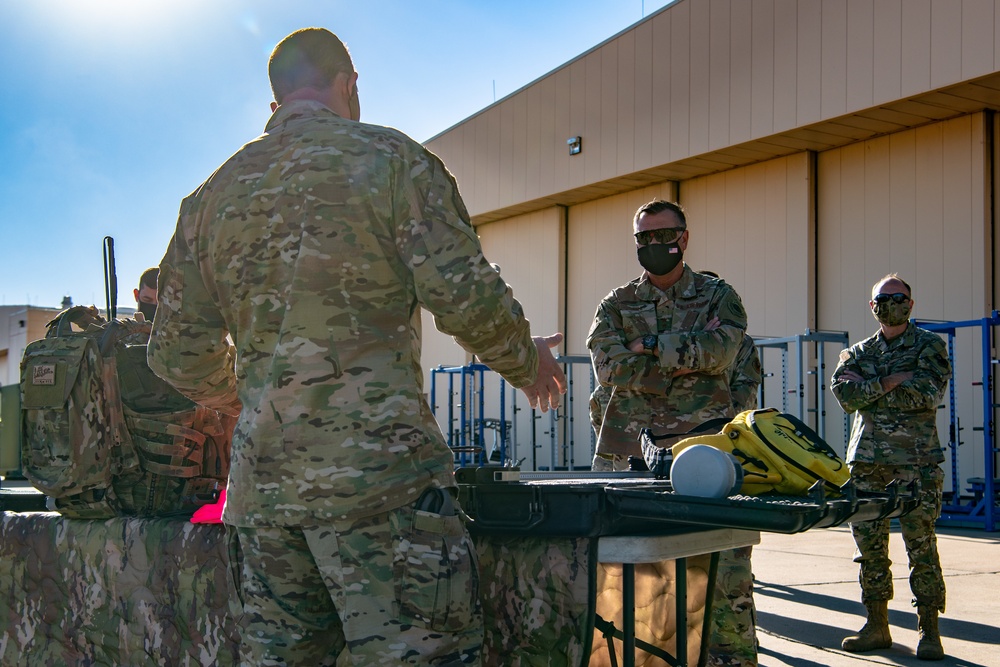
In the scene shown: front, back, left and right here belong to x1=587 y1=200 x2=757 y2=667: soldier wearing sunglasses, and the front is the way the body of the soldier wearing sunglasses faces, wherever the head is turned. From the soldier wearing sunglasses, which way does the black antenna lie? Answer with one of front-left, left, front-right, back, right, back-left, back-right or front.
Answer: right

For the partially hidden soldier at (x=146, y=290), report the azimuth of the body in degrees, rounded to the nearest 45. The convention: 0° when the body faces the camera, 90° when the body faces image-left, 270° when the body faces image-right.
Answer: approximately 0°

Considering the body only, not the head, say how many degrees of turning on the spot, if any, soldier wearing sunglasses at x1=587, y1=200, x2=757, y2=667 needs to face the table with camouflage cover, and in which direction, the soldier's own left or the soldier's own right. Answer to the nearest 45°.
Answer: approximately 45° to the soldier's own right

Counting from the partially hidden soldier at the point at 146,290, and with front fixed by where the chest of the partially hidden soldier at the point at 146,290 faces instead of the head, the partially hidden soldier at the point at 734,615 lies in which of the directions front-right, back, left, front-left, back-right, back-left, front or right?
front-left

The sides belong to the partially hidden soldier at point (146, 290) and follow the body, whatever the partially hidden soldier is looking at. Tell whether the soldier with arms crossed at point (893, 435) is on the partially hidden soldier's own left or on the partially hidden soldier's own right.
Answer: on the partially hidden soldier's own left

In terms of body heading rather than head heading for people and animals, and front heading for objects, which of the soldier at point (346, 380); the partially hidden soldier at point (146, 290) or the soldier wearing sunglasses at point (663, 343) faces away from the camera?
the soldier

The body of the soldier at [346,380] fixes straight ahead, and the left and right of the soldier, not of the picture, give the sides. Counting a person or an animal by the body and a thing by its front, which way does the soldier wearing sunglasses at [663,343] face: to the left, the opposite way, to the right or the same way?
the opposite way

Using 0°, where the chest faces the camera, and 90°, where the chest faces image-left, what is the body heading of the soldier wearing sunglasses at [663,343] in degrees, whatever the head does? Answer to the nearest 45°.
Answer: approximately 0°

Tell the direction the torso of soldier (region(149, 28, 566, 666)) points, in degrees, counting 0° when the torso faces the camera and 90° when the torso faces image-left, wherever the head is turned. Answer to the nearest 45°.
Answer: approximately 180°
